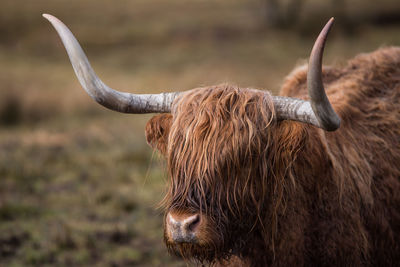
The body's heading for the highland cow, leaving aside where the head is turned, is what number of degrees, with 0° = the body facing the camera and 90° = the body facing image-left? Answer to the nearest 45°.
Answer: approximately 45°
